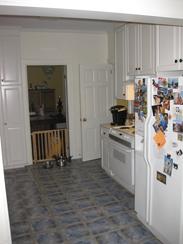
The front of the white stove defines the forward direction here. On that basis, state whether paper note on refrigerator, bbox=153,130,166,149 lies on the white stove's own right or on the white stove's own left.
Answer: on the white stove's own left

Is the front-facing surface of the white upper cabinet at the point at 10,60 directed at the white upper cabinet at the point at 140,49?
no

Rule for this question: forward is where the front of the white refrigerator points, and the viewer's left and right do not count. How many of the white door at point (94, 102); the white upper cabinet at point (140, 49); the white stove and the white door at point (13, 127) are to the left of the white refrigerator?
0

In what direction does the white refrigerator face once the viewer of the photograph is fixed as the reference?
facing the viewer and to the left of the viewer

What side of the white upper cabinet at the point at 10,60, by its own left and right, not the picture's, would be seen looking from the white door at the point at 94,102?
left

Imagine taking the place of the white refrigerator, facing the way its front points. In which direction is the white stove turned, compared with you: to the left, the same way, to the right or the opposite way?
the same way

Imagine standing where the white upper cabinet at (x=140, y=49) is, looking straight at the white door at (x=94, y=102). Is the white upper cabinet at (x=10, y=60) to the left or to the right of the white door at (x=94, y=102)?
left
